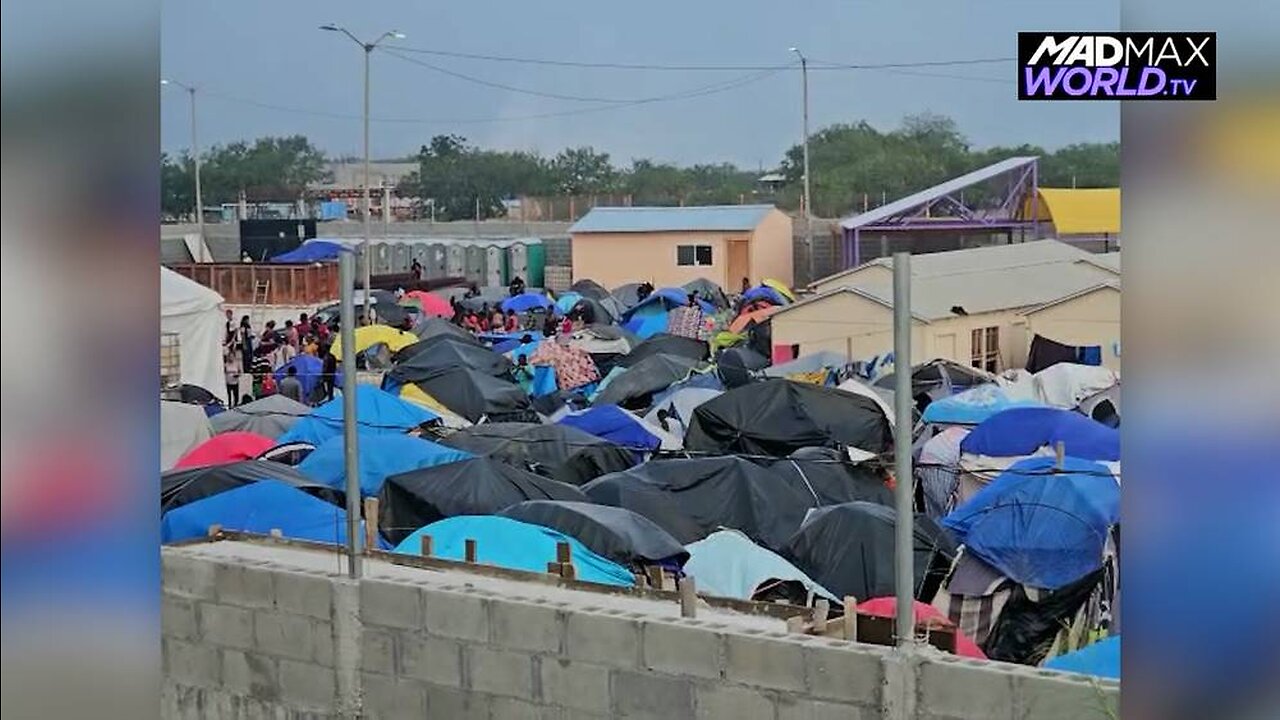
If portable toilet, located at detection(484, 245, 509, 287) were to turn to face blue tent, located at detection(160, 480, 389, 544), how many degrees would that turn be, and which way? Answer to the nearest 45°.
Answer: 0° — it already faces it

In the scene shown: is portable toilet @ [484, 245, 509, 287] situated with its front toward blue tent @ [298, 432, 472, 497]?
yes

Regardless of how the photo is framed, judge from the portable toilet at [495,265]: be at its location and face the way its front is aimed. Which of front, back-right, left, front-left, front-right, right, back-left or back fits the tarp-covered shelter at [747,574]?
front

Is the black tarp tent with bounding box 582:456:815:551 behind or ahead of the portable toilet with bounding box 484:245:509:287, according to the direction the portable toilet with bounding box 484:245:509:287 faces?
ahead

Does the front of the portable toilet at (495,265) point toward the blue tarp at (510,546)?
yes

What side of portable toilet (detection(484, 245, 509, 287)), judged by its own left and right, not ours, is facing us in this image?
front

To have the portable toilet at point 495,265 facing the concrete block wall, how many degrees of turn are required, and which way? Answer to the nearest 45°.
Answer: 0° — it already faces it

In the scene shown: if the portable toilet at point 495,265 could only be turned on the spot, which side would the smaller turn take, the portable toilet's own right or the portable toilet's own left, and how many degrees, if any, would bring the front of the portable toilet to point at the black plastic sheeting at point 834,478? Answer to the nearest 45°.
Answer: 0° — it already faces it

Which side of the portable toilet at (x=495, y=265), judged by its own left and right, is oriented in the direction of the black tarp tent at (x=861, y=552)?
front

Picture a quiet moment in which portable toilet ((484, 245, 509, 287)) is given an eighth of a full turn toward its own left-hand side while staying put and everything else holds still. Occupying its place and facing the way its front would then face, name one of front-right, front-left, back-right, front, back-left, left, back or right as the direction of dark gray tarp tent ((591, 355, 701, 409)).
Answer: front-right

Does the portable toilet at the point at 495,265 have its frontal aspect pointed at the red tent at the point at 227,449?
yes

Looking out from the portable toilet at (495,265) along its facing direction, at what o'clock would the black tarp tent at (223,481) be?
The black tarp tent is roughly at 12 o'clock from the portable toilet.

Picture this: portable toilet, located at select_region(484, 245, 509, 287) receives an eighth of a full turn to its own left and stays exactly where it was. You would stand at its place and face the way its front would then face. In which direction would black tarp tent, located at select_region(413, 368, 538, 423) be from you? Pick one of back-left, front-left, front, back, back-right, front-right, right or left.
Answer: front-right

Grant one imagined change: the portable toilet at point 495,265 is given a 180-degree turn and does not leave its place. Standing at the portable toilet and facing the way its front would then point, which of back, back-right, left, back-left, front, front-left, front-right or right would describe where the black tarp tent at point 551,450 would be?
back

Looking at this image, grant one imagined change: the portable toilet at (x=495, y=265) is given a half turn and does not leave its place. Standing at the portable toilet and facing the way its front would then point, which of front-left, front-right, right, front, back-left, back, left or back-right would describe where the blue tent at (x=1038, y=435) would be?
back

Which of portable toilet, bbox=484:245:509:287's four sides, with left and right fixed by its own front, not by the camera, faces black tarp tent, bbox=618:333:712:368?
front

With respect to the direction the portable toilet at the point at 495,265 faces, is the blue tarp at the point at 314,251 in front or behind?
in front

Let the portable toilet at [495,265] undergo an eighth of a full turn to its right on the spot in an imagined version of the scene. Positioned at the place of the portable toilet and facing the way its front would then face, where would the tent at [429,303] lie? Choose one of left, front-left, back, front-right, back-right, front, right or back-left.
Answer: front-left
